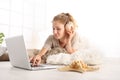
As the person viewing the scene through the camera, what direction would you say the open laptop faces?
facing away from the viewer and to the right of the viewer

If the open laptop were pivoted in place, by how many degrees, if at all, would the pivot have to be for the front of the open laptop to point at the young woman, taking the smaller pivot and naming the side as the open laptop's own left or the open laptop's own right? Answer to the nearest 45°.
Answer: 0° — it already faces them
